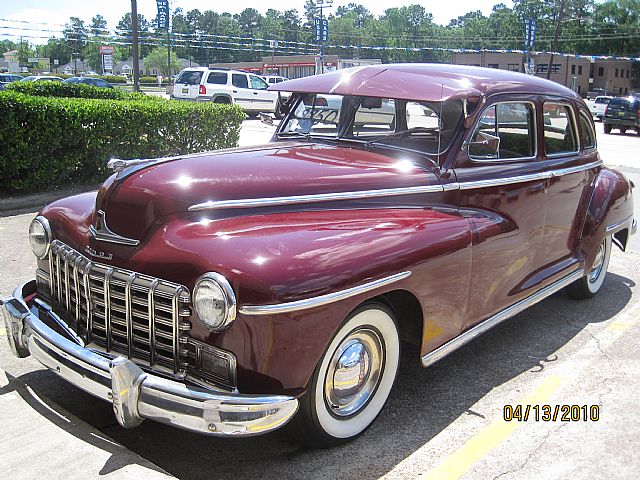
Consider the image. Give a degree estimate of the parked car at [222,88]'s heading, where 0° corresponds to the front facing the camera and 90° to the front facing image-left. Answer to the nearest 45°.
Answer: approximately 225°

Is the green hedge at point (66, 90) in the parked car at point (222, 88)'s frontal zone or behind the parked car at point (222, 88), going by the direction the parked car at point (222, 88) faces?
behind

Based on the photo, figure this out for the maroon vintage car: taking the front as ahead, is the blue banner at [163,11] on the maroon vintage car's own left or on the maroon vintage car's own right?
on the maroon vintage car's own right

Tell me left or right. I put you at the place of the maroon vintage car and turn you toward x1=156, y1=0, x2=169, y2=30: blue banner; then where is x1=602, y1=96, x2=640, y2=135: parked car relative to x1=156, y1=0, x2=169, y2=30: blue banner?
right

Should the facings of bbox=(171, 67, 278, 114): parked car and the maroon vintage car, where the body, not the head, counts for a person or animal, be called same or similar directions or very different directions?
very different directions
